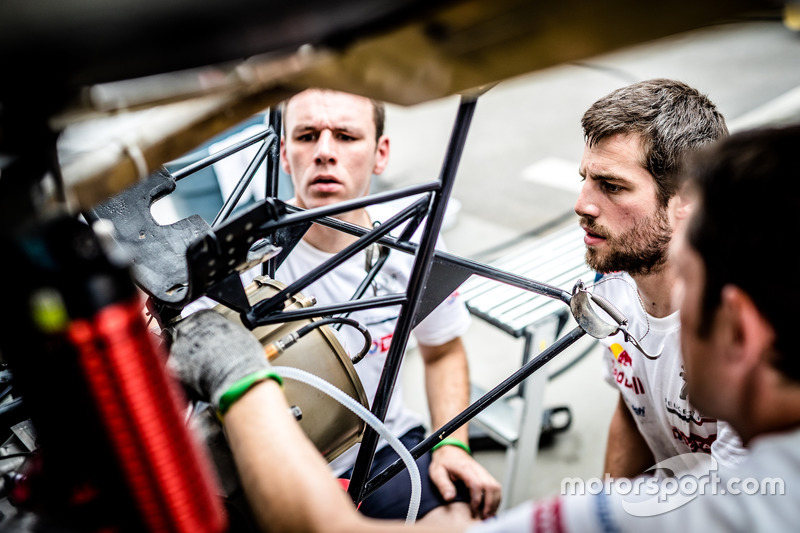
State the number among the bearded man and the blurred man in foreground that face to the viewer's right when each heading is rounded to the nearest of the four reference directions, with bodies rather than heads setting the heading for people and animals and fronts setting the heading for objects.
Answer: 0

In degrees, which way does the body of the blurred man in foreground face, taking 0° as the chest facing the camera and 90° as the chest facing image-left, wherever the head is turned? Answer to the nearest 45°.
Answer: approximately 135°

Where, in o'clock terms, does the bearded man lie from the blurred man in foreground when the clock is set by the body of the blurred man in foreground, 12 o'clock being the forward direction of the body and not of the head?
The bearded man is roughly at 2 o'clock from the blurred man in foreground.

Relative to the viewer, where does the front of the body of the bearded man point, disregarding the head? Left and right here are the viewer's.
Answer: facing the viewer and to the left of the viewer

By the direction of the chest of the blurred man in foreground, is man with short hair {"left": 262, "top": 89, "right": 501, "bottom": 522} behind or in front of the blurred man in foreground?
in front

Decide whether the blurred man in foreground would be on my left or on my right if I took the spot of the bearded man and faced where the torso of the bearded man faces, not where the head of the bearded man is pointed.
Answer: on my left

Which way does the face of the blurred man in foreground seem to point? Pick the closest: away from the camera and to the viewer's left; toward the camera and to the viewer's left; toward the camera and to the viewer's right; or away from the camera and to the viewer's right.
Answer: away from the camera and to the viewer's left
